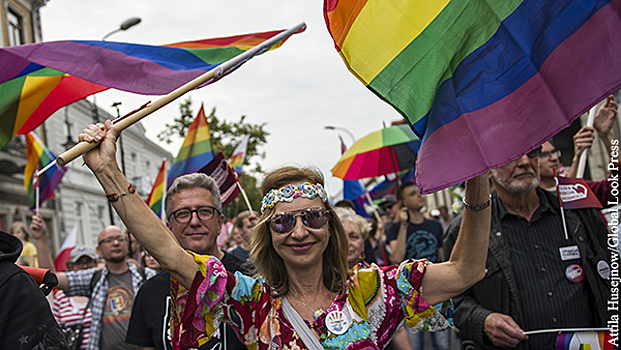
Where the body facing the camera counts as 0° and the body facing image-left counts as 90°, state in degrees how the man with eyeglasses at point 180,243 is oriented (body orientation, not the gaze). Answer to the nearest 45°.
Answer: approximately 0°

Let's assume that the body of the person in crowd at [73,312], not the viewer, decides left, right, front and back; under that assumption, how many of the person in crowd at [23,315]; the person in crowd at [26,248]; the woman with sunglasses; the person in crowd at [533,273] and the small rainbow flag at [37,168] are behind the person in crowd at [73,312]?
2

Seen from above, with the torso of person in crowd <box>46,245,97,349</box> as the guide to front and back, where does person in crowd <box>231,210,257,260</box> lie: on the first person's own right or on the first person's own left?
on the first person's own left

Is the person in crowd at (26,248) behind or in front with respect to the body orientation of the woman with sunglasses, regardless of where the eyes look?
behind

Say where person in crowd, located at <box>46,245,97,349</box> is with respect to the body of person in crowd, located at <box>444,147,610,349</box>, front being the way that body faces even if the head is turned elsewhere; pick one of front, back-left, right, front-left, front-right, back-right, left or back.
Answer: right

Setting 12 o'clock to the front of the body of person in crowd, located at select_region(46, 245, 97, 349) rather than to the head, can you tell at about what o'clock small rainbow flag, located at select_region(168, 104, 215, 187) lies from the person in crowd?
The small rainbow flag is roughly at 8 o'clock from the person in crowd.
